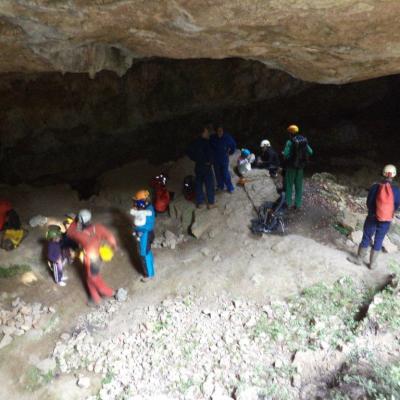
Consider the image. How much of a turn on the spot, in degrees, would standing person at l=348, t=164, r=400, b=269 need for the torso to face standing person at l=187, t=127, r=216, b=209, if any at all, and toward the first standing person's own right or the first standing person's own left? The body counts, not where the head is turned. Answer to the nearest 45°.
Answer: approximately 90° to the first standing person's own left

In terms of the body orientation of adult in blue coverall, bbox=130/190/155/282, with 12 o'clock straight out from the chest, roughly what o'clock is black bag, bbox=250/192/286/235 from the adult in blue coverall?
The black bag is roughly at 7 o'clock from the adult in blue coverall.

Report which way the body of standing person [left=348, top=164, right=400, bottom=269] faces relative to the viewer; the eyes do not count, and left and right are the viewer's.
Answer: facing away from the viewer

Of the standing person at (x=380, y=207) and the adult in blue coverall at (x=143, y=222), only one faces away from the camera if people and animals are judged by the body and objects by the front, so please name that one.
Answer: the standing person

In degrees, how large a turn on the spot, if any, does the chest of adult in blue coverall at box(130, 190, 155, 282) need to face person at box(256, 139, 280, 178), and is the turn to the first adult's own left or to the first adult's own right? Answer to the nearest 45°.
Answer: approximately 180°

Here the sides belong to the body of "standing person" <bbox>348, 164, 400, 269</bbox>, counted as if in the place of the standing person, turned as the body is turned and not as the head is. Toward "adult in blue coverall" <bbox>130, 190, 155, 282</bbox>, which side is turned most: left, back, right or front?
left

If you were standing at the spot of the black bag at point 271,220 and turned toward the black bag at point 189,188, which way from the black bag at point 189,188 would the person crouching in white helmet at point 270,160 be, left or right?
right

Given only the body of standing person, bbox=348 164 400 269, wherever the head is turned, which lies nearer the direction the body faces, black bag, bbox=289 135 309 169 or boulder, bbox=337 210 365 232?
the boulder
